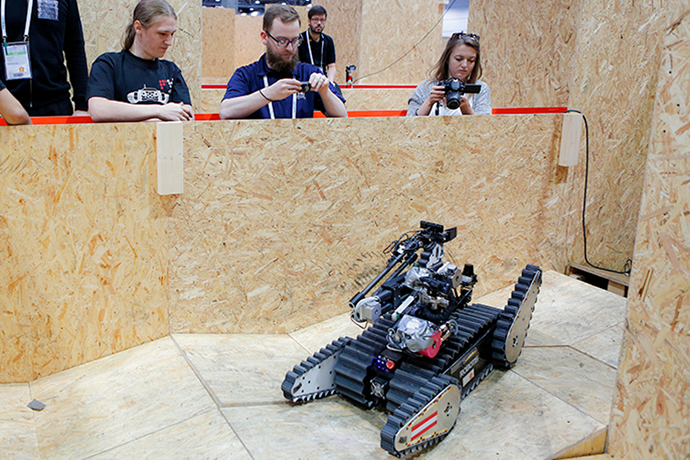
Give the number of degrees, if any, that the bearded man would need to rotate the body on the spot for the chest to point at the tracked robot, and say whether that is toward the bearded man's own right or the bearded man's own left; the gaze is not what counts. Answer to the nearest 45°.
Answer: approximately 45° to the bearded man's own left

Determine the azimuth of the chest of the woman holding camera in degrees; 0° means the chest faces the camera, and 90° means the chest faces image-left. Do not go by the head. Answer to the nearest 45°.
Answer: approximately 0°

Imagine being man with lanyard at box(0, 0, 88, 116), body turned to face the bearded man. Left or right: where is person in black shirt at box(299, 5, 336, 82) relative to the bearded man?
left

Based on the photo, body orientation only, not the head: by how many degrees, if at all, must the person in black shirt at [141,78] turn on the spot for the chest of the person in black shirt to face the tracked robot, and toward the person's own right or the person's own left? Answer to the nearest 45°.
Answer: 0° — they already face it

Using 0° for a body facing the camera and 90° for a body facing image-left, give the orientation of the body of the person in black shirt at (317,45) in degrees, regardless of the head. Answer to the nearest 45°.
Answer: approximately 0°

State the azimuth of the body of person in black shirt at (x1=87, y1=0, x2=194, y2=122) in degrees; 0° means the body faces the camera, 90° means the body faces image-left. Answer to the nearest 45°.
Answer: approximately 315°

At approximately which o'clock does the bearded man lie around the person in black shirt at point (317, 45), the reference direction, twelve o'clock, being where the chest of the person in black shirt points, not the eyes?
The bearded man is roughly at 12 o'clock from the person in black shirt.
